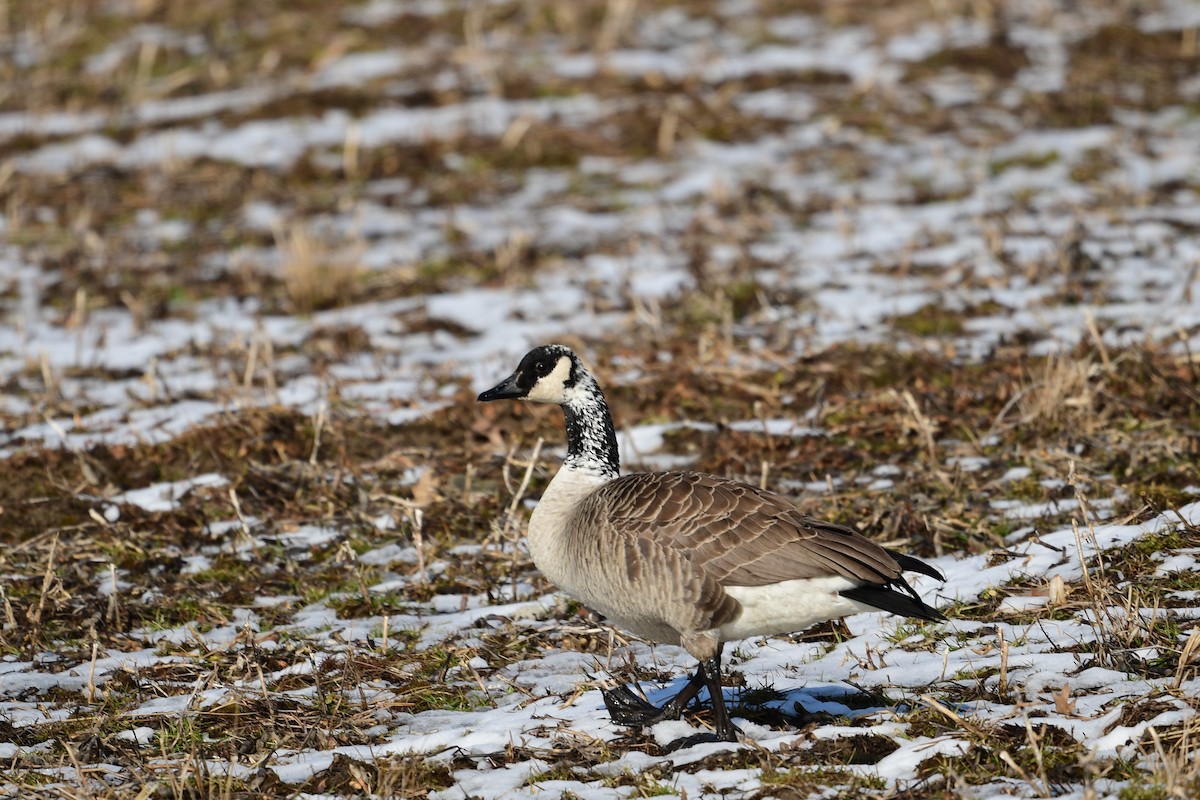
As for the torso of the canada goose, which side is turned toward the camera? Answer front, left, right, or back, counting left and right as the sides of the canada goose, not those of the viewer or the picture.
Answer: left
